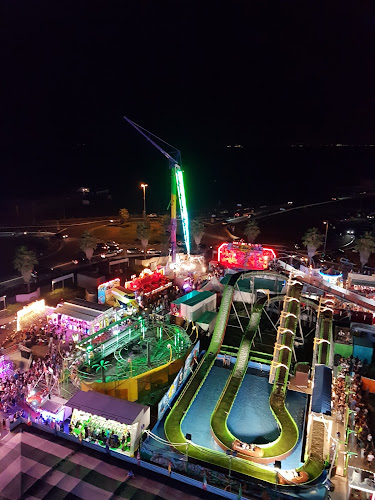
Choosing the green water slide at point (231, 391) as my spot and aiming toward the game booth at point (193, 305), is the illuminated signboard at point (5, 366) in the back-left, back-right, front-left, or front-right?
front-left

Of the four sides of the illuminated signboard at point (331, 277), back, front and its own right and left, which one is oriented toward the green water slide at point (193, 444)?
front

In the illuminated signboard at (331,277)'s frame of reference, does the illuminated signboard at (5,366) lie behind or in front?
in front

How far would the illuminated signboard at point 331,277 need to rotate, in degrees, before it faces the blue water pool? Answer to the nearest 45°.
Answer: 0° — it already faces it

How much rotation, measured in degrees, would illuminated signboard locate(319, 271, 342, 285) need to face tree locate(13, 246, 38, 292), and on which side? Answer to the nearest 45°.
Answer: approximately 90° to its right

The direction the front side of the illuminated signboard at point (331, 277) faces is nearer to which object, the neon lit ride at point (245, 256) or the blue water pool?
the blue water pool

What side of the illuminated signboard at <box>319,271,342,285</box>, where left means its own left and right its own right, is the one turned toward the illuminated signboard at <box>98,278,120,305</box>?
right

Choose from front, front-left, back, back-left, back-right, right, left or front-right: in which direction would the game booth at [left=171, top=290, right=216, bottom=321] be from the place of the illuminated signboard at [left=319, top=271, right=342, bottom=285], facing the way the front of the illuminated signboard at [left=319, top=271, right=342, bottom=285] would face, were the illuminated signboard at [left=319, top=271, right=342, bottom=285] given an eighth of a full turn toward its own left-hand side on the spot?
right

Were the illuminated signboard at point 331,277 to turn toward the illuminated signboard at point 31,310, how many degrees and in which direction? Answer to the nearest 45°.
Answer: approximately 45° to its right

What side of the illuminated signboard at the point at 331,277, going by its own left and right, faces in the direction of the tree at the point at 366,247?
back

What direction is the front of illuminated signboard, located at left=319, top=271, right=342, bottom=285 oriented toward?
toward the camera

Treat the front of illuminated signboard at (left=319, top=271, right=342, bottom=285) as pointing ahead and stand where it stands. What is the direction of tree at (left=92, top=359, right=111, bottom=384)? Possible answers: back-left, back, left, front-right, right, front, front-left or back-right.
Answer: front-right

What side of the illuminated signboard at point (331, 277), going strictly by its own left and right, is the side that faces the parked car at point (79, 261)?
right
